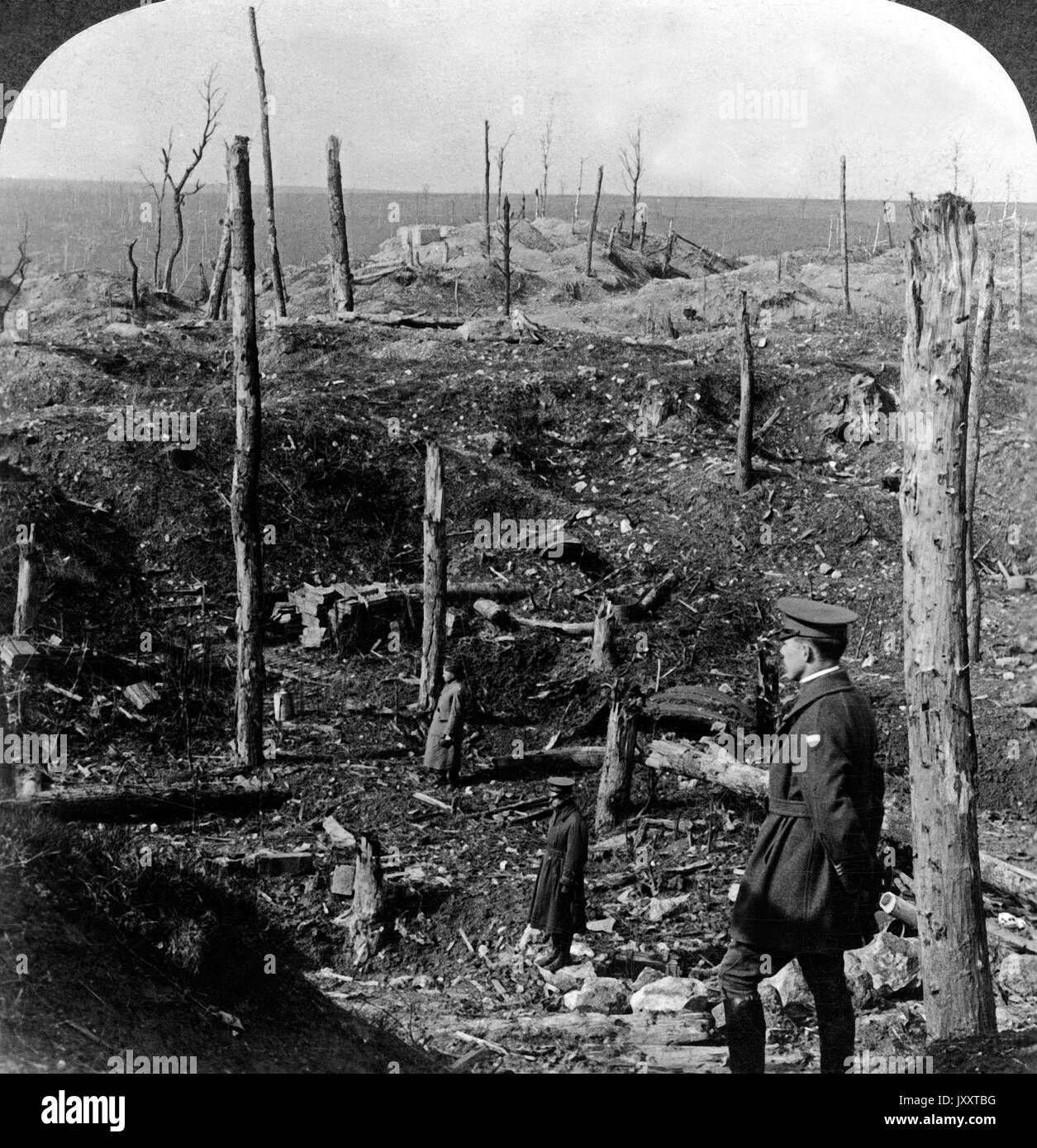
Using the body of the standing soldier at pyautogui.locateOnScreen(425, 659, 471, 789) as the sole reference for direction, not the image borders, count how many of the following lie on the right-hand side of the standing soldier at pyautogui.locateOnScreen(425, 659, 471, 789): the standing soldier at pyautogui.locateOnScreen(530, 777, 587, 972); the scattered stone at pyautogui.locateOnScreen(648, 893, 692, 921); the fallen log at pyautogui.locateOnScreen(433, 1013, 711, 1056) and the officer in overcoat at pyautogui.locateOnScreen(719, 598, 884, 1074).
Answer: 0

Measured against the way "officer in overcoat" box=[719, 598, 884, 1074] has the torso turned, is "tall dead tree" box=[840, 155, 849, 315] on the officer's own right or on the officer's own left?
on the officer's own right

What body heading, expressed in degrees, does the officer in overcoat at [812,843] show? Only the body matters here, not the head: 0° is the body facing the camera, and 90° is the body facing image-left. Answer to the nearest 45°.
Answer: approximately 90°

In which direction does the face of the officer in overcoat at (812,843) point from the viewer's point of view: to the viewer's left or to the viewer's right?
to the viewer's left
